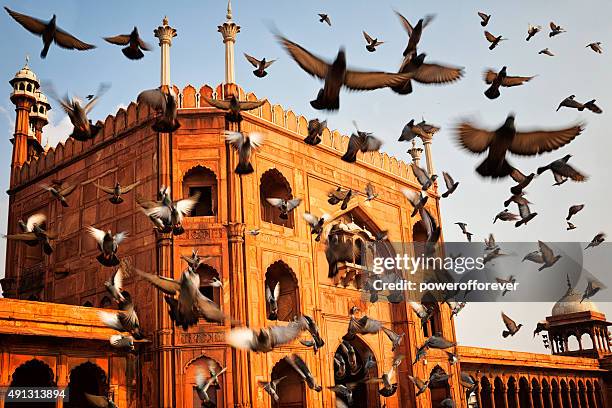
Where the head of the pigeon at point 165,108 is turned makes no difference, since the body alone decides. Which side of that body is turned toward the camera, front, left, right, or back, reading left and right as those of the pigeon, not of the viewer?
back

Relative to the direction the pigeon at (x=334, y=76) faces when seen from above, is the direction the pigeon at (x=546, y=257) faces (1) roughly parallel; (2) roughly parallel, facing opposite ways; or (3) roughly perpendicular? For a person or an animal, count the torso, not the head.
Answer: roughly perpendicular
